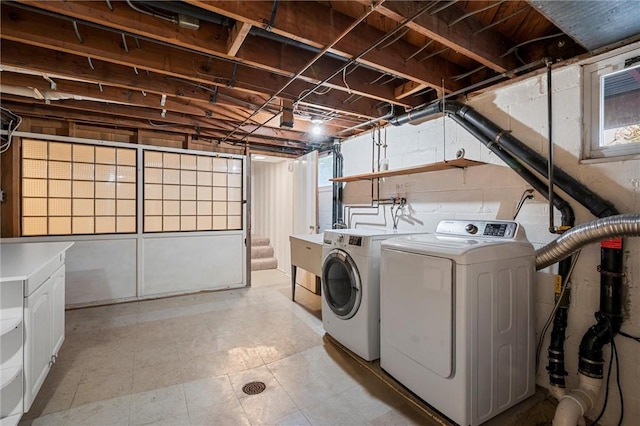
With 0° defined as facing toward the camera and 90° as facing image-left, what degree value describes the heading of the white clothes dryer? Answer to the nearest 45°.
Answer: approximately 45°

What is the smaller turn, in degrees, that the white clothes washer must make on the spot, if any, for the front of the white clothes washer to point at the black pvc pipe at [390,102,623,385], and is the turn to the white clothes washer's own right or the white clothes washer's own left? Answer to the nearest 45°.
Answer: approximately 135° to the white clothes washer's own left

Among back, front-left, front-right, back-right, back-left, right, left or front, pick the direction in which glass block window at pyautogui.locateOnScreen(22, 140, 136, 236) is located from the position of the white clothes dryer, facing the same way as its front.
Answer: front-right

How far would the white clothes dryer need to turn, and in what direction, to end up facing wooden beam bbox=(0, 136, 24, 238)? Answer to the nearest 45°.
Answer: approximately 45° to its right

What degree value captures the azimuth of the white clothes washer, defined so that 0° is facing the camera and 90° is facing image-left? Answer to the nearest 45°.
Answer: approximately 45°

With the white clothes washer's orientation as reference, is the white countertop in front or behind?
in front

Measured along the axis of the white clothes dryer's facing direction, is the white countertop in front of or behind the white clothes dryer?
in front

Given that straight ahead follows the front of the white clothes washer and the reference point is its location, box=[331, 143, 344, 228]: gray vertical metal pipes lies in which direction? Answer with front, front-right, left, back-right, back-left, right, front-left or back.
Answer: back-right

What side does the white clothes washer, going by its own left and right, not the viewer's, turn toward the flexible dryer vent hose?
left

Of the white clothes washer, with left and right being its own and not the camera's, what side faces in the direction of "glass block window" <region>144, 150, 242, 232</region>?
right

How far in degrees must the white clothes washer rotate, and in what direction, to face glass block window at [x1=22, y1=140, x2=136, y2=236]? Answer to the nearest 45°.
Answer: approximately 45° to its right
